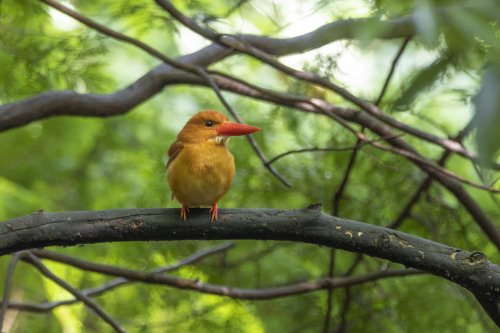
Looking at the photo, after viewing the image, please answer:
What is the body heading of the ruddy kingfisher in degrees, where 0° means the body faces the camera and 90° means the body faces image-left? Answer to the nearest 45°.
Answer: approximately 315°
